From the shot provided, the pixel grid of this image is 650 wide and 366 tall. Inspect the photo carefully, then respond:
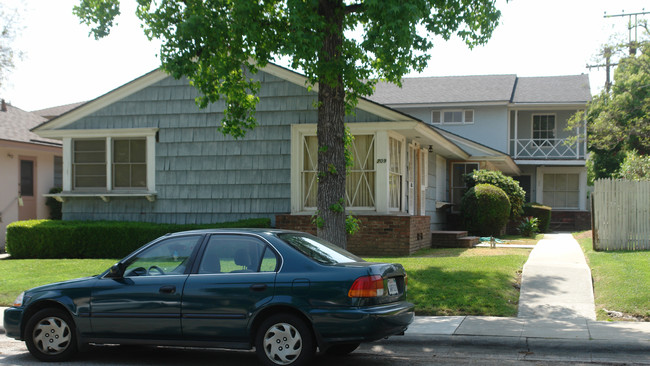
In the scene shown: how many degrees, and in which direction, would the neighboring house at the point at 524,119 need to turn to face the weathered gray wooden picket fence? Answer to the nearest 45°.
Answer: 0° — it already faces it

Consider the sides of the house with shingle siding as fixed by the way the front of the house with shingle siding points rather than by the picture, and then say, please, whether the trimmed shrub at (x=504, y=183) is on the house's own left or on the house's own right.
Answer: on the house's own left

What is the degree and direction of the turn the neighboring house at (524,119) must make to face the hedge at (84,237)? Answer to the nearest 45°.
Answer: approximately 45° to its right

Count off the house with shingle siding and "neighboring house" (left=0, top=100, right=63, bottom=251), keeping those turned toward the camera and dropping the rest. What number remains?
2

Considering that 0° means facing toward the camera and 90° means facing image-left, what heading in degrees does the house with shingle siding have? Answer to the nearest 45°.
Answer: approximately 0°

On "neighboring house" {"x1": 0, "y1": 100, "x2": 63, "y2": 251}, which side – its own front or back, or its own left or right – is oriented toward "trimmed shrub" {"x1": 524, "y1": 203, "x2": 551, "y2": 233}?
left

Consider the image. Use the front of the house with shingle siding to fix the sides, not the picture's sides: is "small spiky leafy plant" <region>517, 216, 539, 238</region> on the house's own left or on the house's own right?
on the house's own left

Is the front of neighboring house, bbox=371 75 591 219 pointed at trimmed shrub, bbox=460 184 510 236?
yes
